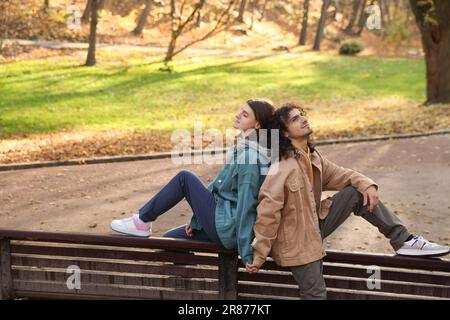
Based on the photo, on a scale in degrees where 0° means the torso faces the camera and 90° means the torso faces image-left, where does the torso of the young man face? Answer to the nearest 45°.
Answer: approximately 315°

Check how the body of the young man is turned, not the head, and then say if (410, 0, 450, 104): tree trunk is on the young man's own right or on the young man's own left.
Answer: on the young man's own left

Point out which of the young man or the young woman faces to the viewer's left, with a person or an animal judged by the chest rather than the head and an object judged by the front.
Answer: the young woman

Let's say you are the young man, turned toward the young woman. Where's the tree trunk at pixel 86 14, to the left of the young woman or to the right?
right

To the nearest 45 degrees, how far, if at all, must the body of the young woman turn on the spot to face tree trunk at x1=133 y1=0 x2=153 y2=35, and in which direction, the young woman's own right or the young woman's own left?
approximately 90° to the young woman's own right

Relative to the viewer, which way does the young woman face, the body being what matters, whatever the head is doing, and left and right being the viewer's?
facing to the left of the viewer

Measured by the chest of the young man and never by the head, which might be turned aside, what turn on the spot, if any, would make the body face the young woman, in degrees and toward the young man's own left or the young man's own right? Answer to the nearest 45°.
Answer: approximately 135° to the young man's own right

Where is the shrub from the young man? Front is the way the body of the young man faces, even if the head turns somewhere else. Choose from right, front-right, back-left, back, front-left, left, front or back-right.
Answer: back-left

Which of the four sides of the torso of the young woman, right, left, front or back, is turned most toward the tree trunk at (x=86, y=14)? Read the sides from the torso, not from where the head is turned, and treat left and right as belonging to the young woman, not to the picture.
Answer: right

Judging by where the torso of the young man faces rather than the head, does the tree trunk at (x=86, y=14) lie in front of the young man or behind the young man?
behind

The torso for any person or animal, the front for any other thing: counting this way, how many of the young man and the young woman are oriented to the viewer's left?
1

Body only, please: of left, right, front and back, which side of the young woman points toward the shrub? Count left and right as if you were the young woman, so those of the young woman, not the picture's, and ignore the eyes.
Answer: right

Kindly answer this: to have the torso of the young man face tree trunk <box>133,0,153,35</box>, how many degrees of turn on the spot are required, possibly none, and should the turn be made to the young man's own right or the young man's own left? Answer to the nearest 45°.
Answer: approximately 135° to the young man's own left

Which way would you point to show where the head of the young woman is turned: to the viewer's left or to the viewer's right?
to the viewer's left

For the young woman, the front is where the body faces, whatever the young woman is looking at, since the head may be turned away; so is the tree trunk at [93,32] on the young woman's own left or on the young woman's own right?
on the young woman's own right

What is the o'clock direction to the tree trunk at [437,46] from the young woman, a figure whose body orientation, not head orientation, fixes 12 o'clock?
The tree trunk is roughly at 4 o'clock from the young woman.
